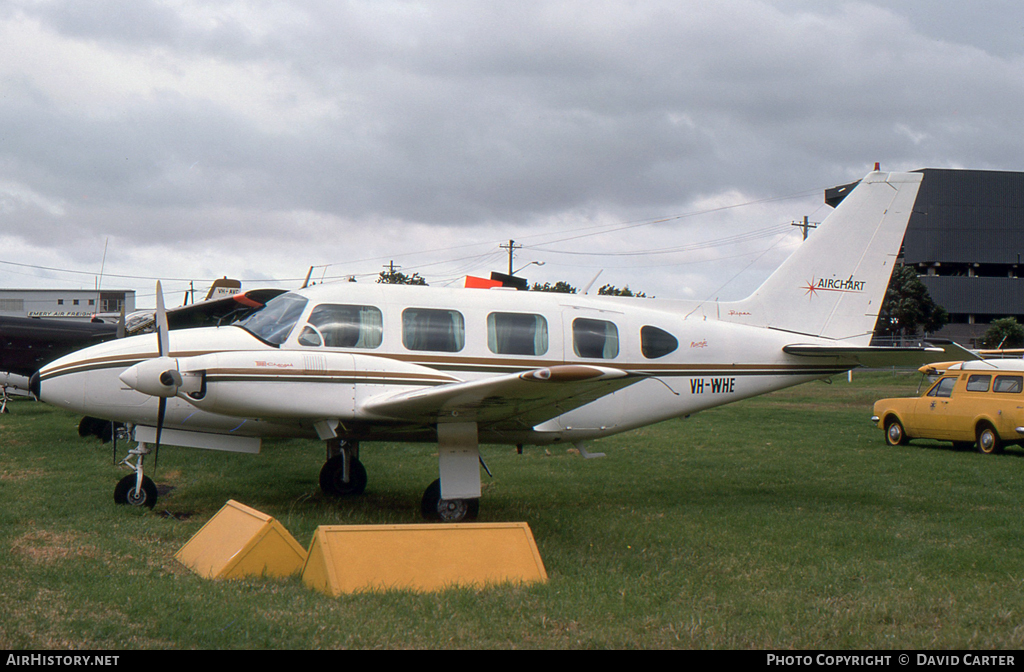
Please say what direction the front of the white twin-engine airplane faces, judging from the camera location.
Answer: facing to the left of the viewer

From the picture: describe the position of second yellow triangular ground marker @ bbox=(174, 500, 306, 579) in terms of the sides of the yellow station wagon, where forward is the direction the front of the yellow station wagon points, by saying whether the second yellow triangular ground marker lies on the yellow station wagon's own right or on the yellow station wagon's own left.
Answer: on the yellow station wagon's own left

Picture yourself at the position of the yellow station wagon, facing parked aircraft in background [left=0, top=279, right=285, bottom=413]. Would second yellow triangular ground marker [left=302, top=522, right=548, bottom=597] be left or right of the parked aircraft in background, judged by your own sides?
left

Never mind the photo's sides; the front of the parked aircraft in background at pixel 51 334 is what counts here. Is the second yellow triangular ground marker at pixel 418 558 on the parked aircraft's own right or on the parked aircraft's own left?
on the parked aircraft's own left

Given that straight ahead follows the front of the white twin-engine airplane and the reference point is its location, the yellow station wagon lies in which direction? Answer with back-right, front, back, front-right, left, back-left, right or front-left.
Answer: back-right

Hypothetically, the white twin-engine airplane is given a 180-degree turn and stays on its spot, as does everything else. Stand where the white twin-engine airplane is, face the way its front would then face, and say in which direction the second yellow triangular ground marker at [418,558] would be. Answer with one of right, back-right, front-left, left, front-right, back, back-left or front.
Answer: right

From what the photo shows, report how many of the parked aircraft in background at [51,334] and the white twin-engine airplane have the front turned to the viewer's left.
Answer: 2

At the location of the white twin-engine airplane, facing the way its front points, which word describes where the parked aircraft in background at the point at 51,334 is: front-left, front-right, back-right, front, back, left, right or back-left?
front-right

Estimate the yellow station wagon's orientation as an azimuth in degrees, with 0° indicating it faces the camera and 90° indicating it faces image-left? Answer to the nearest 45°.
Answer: approximately 135°

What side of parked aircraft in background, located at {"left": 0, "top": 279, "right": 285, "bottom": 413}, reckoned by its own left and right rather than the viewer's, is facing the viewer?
left
